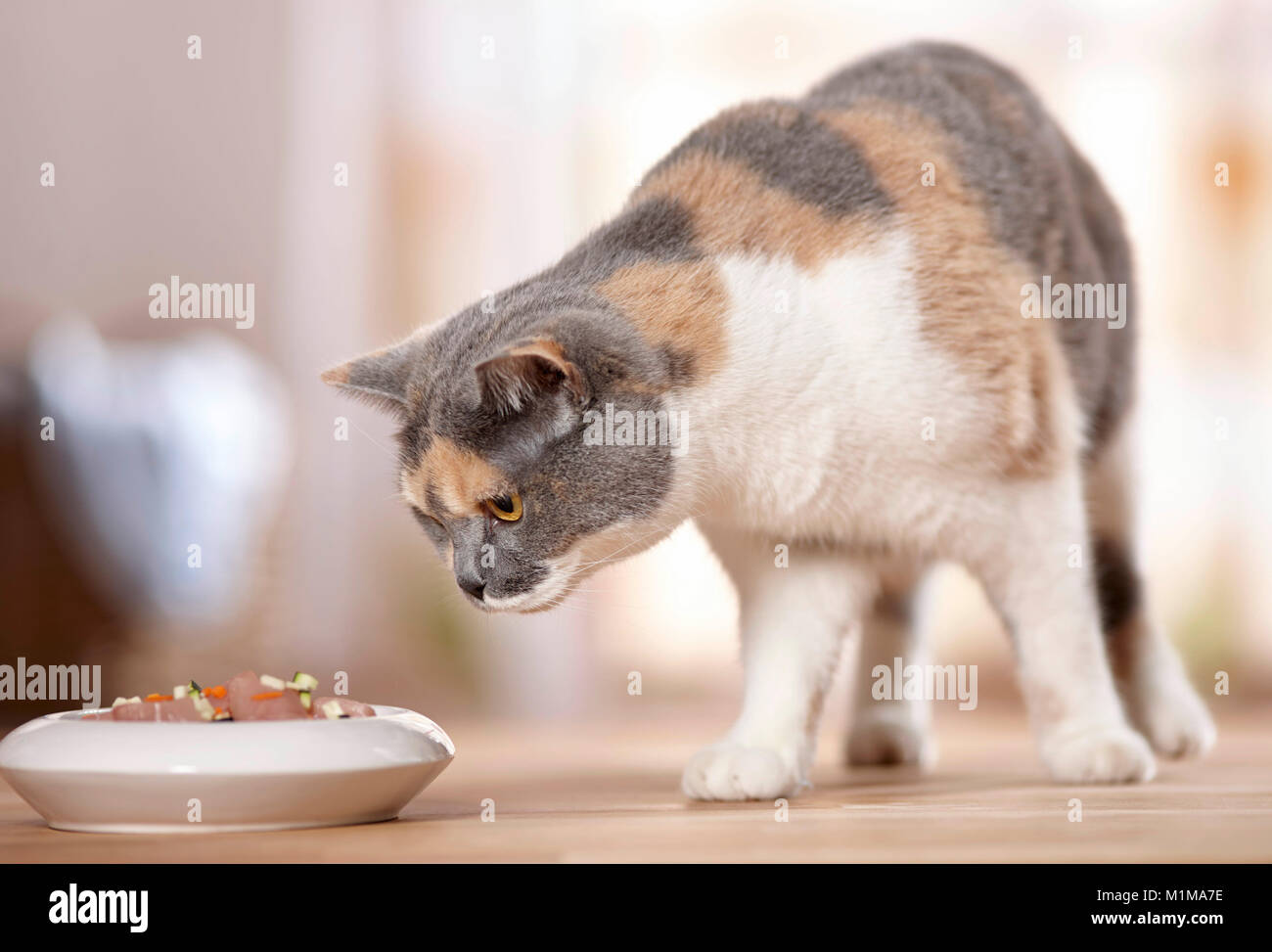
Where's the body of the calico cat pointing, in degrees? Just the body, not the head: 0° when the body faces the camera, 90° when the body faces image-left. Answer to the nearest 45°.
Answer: approximately 45°
